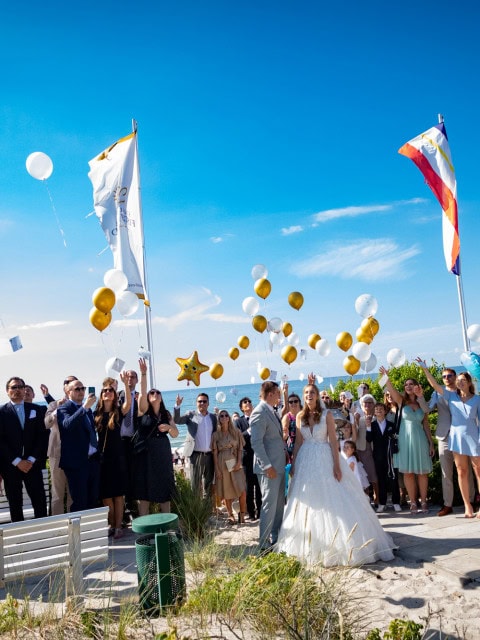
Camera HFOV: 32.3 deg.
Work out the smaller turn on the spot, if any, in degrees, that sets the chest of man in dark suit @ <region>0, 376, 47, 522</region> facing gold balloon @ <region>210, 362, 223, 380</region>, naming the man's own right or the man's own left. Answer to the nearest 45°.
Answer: approximately 135° to the man's own left

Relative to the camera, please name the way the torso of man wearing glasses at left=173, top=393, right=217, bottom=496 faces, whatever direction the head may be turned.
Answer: toward the camera

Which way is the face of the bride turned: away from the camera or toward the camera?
toward the camera

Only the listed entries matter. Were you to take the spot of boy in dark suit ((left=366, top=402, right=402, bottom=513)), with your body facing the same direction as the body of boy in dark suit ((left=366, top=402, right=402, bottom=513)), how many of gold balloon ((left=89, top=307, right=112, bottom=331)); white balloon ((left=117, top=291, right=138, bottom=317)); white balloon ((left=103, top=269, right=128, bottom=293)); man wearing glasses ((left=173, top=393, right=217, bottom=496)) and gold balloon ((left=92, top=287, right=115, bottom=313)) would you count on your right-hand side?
5

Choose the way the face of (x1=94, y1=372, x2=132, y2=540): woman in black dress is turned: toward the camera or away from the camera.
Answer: toward the camera

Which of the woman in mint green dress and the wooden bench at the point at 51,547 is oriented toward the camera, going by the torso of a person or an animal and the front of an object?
the woman in mint green dress

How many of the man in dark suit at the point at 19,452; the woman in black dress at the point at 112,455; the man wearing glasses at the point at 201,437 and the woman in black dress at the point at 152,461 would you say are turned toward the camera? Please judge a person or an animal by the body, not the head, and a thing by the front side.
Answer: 4

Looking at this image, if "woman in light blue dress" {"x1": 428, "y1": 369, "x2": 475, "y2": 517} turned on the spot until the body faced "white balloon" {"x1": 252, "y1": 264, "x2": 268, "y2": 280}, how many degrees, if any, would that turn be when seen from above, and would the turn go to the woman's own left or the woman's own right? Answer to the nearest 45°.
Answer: approximately 90° to the woman's own right

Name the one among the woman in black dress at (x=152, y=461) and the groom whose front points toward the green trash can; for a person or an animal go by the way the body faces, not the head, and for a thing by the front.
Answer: the woman in black dress

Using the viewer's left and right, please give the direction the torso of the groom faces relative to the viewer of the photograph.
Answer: facing to the right of the viewer

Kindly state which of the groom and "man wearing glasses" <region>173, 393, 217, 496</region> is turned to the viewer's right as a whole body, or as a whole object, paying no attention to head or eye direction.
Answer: the groom

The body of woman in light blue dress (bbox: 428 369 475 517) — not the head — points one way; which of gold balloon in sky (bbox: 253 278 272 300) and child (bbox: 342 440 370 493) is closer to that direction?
the child

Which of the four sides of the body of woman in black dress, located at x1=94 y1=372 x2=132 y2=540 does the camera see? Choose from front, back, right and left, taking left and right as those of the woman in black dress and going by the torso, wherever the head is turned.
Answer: front

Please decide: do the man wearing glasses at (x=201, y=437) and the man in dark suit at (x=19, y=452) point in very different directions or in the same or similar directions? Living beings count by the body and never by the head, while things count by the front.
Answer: same or similar directions
